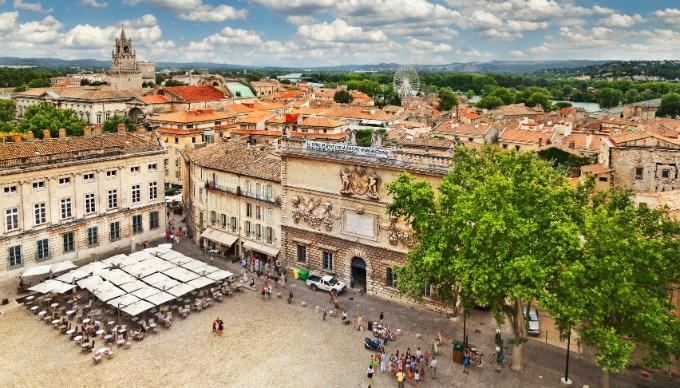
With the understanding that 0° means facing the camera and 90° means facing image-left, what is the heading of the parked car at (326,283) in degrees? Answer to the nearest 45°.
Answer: approximately 315°

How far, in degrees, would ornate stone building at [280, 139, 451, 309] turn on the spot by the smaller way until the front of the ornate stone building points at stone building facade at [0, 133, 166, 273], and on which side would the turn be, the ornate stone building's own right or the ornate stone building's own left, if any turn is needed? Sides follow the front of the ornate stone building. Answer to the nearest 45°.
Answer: approximately 45° to the ornate stone building's own right

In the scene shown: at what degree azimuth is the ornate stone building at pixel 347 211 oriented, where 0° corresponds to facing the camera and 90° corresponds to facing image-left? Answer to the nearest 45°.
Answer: approximately 45°

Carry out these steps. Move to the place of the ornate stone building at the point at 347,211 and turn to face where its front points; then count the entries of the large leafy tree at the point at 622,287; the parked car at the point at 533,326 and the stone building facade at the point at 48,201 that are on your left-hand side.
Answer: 2

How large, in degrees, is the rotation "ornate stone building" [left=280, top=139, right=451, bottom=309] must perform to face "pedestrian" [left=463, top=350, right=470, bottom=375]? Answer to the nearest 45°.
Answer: approximately 90° to its left
